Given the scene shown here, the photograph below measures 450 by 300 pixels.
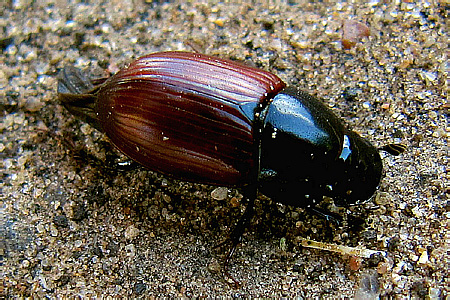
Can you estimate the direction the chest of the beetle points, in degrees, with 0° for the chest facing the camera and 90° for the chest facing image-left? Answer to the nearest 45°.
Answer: approximately 315°

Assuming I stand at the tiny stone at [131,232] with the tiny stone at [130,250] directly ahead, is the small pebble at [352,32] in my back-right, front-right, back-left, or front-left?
back-left

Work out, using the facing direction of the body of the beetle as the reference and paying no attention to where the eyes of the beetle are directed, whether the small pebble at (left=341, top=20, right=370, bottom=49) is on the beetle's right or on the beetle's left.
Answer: on the beetle's left
